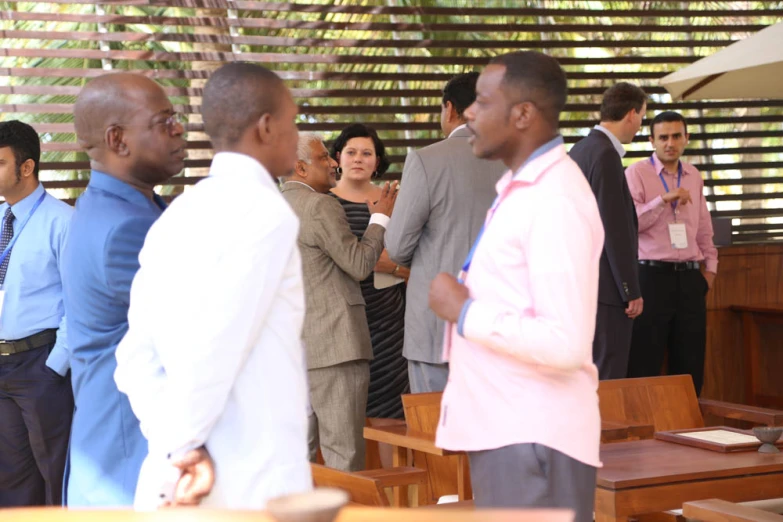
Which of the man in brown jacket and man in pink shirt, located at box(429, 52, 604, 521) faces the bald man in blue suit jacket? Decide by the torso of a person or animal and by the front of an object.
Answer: the man in pink shirt

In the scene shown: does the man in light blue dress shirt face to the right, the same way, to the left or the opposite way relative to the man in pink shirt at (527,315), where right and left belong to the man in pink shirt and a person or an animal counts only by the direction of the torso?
to the left

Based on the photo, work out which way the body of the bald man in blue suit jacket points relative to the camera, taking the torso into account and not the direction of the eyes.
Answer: to the viewer's right

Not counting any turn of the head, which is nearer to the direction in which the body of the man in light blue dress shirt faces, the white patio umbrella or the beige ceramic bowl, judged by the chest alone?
the beige ceramic bowl

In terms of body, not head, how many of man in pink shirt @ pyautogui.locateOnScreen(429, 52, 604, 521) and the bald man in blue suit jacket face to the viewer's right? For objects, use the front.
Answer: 1

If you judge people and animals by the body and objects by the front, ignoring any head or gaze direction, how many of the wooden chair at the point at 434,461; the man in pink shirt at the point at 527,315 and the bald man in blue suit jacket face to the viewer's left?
1

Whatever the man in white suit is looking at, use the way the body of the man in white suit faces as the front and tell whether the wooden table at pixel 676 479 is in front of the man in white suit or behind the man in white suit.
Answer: in front

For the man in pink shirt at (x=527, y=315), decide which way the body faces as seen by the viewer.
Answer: to the viewer's left

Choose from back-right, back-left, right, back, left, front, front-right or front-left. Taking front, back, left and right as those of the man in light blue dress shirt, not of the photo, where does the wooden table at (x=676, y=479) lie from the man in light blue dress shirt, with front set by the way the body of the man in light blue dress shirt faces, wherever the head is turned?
left

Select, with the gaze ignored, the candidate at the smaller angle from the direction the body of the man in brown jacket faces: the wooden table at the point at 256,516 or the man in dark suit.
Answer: the man in dark suit

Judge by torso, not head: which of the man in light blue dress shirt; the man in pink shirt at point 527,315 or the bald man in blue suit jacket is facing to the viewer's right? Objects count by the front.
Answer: the bald man in blue suit jacket

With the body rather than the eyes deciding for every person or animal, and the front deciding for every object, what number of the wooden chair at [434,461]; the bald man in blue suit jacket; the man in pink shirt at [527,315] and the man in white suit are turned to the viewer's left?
1

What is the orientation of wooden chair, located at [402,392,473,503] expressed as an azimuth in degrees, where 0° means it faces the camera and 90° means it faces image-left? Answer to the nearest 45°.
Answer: approximately 315°
